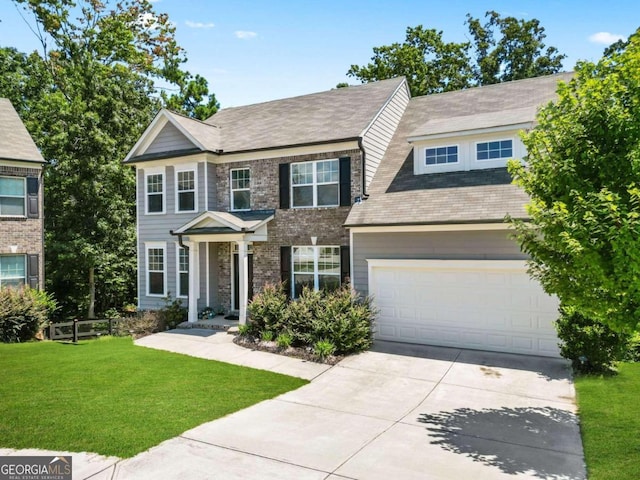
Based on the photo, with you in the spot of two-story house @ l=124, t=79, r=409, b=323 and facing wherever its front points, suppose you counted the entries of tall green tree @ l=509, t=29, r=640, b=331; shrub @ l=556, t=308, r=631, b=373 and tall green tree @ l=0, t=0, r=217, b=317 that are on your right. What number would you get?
1

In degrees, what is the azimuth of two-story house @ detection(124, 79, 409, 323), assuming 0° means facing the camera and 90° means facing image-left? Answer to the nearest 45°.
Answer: approximately 45°

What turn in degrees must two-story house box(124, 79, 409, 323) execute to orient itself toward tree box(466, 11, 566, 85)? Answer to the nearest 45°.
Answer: approximately 180°

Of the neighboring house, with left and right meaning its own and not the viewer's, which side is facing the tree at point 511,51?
left

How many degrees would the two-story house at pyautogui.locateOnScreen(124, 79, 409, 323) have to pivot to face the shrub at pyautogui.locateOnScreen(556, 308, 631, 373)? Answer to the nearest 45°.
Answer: approximately 90° to its left

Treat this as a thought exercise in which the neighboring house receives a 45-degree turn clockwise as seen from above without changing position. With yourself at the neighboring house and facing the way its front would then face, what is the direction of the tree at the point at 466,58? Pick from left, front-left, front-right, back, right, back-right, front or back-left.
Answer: back-left

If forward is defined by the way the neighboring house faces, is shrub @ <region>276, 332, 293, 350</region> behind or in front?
in front

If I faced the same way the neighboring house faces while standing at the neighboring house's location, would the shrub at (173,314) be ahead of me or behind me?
ahead

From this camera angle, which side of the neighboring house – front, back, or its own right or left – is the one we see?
front

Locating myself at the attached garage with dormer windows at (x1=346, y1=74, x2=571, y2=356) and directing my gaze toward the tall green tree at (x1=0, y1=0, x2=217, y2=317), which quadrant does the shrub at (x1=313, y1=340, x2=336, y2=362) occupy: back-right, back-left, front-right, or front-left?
front-left

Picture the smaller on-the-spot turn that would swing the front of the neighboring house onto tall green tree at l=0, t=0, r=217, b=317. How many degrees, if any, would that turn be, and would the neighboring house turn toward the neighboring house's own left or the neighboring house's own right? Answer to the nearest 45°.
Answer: approximately 135° to the neighboring house's own left

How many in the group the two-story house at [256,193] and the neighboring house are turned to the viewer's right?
0

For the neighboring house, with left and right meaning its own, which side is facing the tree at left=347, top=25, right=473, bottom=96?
left

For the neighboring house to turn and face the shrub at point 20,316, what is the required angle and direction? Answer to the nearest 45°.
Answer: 0° — it already faces it

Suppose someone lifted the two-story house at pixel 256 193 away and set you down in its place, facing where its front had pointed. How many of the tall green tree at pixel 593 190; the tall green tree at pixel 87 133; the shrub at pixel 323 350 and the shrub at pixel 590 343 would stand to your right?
1
